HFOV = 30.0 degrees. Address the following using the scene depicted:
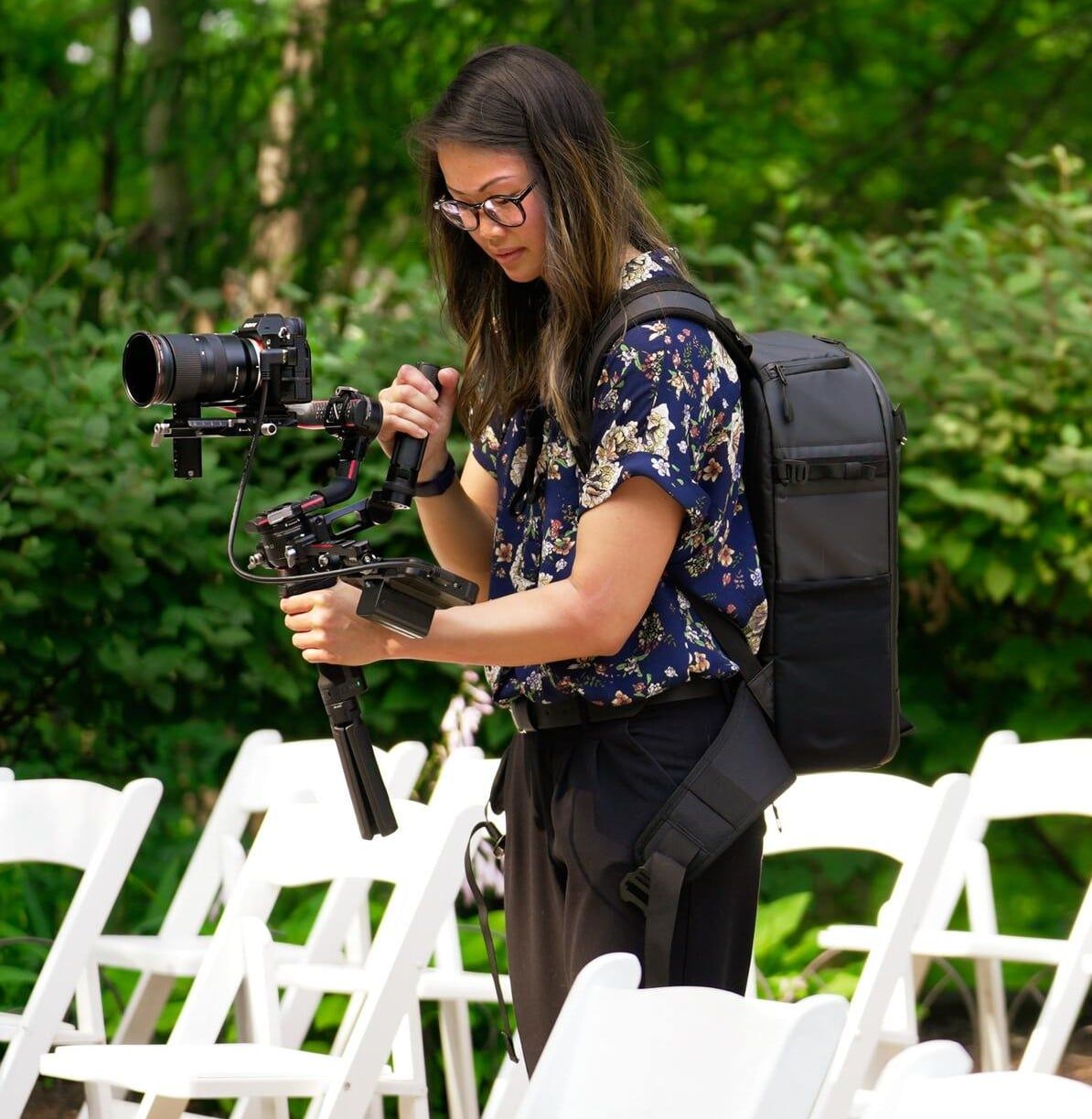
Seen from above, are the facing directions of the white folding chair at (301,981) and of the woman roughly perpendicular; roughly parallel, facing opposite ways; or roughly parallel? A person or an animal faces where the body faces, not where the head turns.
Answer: roughly parallel

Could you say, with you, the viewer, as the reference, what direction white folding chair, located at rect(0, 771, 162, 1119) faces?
facing the viewer and to the left of the viewer

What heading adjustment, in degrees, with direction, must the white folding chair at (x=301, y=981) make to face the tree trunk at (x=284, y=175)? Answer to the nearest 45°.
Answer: approximately 135° to its right

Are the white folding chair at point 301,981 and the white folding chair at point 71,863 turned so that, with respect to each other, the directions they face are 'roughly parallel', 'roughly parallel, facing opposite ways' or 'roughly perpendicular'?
roughly parallel

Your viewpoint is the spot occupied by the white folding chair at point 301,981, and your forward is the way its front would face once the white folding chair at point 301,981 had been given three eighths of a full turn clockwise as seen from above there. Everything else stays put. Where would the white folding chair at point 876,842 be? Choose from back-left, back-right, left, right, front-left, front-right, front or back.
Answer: right

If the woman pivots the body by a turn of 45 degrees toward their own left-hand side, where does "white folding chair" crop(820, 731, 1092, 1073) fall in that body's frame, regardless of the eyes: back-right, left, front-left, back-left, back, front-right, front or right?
back-left

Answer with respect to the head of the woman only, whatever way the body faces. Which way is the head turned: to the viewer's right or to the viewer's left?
to the viewer's left

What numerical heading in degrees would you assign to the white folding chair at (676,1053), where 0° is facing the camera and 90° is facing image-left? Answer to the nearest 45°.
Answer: approximately 45°

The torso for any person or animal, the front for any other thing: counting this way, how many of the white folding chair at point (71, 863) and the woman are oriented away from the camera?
0

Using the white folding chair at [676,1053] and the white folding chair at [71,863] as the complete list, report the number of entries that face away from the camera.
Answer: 0

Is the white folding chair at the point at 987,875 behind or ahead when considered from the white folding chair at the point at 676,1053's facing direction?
behind

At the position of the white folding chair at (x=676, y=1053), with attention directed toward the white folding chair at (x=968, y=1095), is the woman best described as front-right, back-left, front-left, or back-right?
back-left

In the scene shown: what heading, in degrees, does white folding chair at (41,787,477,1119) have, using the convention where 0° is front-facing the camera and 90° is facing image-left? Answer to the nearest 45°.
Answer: approximately 45°

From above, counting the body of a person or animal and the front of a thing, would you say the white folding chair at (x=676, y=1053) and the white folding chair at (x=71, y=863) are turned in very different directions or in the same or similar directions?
same or similar directions

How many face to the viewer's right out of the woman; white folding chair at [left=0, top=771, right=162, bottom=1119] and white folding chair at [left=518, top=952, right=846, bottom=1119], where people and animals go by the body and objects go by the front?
0

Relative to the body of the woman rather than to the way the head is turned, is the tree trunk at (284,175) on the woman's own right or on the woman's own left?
on the woman's own right
